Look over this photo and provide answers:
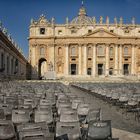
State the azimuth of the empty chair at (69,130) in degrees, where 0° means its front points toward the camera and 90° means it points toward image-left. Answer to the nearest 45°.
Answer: approximately 180°

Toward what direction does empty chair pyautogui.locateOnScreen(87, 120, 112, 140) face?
away from the camera

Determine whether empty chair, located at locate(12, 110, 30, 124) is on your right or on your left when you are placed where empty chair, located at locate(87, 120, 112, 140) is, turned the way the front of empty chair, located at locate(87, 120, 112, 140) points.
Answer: on your left

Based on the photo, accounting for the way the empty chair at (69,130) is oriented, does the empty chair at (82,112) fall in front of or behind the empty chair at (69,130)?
in front

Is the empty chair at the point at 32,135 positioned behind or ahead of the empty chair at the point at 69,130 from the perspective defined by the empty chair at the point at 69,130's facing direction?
behind

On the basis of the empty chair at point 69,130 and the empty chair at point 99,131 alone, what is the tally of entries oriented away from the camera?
2

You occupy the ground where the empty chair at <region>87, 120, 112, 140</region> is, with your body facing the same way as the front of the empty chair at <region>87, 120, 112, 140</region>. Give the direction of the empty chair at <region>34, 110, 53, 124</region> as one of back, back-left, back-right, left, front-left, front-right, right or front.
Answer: front-left

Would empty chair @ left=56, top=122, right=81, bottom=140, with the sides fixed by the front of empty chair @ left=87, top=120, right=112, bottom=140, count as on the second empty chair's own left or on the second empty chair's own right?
on the second empty chair's own left

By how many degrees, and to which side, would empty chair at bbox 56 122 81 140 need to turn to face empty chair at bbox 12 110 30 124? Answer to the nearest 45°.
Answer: approximately 45° to its left

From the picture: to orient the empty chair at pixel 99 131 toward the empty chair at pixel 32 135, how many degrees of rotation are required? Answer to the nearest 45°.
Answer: approximately 135° to its left

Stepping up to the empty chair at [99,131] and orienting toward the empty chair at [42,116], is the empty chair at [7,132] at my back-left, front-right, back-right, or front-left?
front-left

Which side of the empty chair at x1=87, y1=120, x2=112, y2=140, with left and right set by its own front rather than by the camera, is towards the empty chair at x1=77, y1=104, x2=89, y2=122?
front

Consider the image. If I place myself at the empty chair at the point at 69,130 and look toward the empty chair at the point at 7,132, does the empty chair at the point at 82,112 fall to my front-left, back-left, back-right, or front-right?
back-right
